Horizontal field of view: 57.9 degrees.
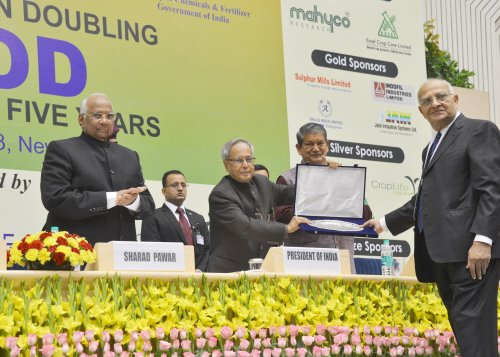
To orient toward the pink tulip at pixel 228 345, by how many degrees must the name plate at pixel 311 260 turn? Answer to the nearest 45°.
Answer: approximately 45° to its right

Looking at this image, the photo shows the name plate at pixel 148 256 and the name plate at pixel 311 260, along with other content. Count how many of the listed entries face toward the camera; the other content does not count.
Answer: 2

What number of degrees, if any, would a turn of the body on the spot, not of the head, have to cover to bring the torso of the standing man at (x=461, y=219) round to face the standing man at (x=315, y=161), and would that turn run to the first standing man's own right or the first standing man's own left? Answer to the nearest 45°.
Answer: approximately 90° to the first standing man's own right

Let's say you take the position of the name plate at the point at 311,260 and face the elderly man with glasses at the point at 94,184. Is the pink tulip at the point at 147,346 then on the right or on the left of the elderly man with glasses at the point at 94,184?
left

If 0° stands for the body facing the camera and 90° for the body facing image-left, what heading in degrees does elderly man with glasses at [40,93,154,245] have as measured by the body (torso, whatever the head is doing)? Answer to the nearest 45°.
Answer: approximately 315°

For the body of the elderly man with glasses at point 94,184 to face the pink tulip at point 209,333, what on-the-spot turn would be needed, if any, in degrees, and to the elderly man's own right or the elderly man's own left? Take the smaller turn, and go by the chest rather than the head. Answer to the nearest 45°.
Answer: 0° — they already face it
